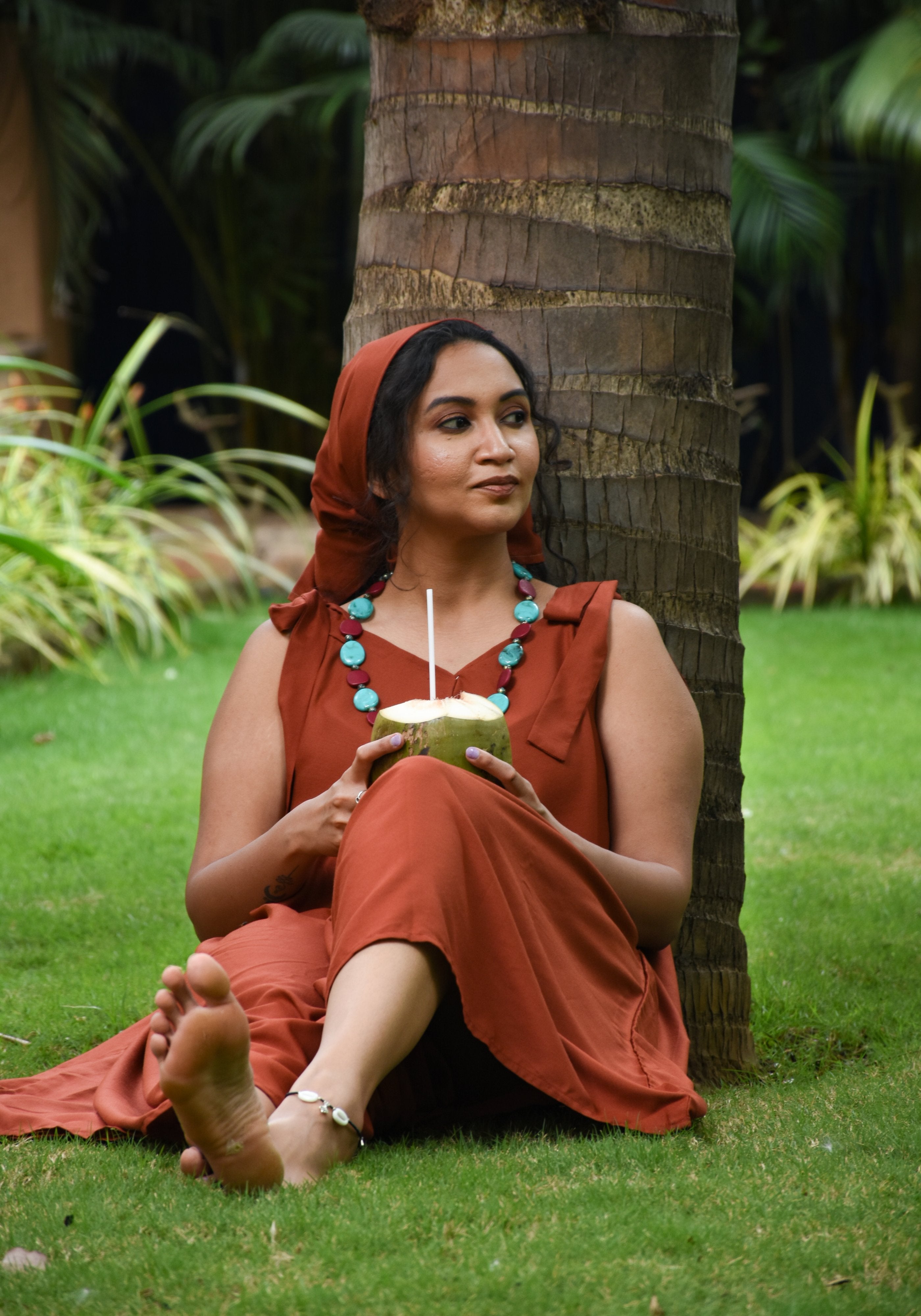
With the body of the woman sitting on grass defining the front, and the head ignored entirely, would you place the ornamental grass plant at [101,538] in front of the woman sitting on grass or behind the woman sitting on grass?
behind

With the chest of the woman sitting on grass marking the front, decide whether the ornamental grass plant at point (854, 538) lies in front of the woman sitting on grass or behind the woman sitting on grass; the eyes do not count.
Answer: behind

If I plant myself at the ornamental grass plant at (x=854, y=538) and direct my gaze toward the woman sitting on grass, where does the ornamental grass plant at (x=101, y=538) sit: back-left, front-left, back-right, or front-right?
front-right

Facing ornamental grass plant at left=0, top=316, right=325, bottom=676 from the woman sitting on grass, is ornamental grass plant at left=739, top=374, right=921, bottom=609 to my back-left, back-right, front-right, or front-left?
front-right

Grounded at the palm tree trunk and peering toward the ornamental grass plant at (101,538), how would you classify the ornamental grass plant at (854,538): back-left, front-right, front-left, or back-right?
front-right

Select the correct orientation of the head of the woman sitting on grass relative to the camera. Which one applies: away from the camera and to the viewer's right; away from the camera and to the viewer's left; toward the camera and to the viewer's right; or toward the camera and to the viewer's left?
toward the camera and to the viewer's right

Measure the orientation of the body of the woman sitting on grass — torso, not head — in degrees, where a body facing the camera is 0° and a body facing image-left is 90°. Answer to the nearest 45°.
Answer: approximately 0°
